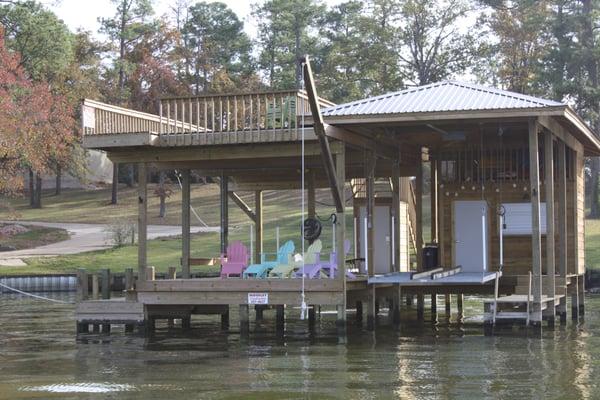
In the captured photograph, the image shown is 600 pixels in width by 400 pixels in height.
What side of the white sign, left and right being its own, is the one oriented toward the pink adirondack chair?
back

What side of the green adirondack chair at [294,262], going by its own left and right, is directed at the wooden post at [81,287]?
front

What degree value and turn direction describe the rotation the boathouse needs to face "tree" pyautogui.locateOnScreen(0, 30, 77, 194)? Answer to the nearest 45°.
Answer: approximately 135° to its right

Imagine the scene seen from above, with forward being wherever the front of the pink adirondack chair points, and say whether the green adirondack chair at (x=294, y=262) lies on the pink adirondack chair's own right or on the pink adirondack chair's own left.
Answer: on the pink adirondack chair's own left

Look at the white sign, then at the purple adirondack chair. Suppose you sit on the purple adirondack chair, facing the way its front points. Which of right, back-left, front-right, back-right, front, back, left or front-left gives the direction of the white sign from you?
front-right

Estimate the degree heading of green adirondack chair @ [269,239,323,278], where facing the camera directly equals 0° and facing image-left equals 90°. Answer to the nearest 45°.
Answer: approximately 45°

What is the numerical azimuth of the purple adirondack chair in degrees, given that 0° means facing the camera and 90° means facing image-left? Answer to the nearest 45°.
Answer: approximately 45°

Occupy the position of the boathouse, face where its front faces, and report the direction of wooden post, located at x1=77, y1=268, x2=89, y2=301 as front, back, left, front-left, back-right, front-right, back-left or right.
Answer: right

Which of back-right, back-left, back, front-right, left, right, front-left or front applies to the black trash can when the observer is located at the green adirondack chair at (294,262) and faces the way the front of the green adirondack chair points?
back
